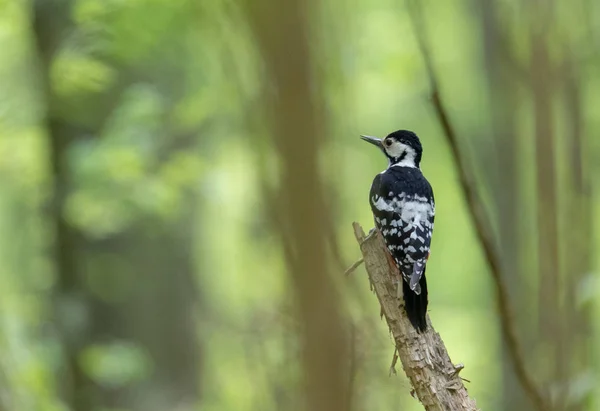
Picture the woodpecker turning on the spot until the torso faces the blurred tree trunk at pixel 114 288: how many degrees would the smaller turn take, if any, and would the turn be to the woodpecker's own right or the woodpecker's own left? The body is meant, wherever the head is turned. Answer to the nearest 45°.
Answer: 0° — it already faces it

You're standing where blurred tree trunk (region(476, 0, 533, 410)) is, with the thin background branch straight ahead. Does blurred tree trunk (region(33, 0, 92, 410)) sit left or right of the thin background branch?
right

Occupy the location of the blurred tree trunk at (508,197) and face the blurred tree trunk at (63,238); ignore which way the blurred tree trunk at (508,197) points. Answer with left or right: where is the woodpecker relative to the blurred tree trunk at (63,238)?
left

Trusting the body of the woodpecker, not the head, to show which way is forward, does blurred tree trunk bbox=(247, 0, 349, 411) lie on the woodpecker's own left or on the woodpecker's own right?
on the woodpecker's own left

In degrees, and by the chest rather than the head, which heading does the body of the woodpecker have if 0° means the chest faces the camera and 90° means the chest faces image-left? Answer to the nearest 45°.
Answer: approximately 135°
